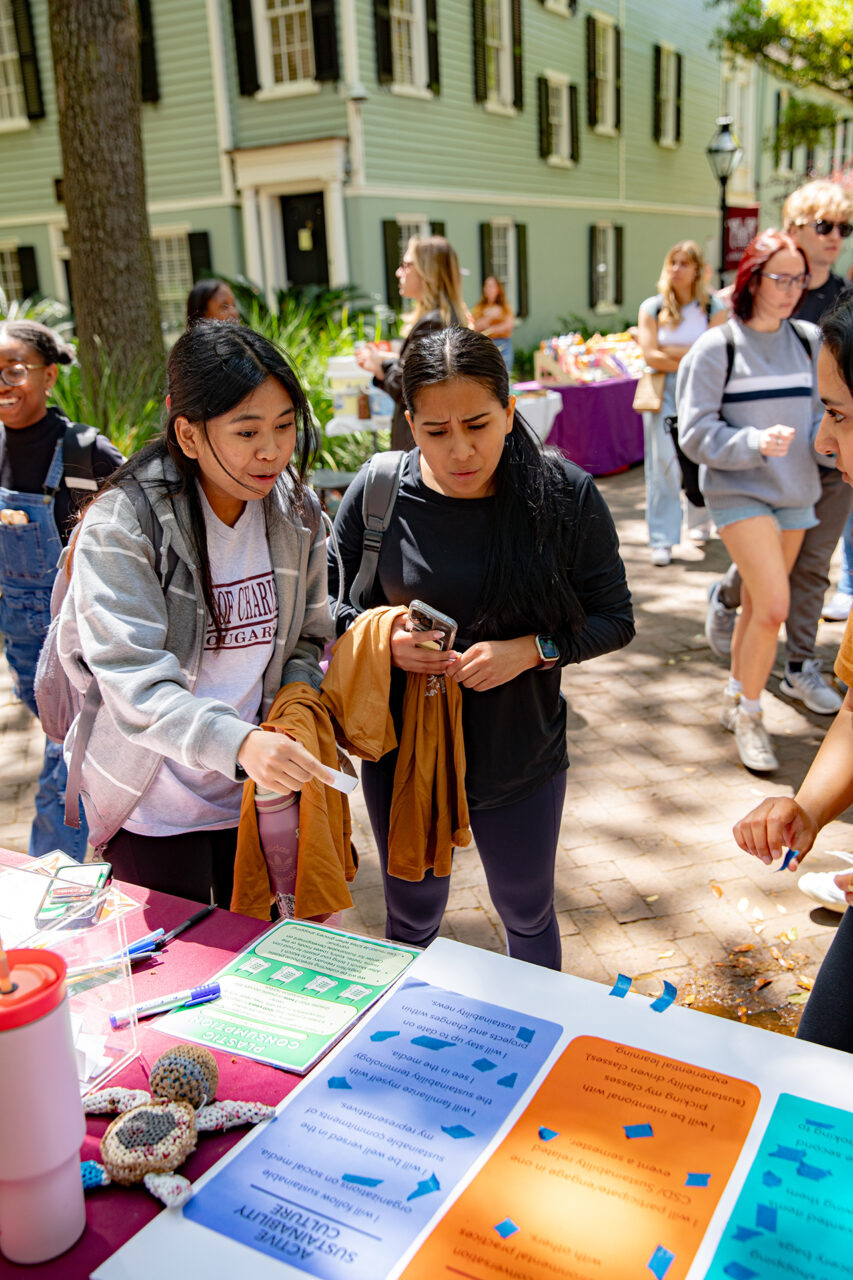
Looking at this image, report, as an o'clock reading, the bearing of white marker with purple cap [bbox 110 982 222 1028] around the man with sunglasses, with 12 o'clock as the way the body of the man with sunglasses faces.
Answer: The white marker with purple cap is roughly at 2 o'clock from the man with sunglasses.

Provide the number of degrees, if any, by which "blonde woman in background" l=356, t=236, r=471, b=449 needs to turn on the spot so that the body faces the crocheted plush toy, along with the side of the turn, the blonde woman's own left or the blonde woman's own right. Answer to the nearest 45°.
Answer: approximately 90° to the blonde woman's own left

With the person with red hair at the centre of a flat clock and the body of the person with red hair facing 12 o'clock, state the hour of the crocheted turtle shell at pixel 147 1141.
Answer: The crocheted turtle shell is roughly at 2 o'clock from the person with red hair.

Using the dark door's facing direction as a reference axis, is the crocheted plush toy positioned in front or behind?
in front

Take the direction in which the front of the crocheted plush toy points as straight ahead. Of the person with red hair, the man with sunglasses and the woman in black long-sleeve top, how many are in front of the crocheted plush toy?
3

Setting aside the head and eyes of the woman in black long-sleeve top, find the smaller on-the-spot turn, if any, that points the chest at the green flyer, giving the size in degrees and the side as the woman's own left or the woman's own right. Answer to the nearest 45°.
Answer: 0° — they already face it

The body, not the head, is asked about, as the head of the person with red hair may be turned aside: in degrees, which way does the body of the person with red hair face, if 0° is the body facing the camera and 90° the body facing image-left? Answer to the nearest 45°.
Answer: approximately 315°

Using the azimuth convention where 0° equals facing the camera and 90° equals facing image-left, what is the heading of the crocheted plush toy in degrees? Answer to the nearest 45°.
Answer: approximately 225°

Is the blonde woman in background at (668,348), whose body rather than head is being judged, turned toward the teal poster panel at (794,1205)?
yes
